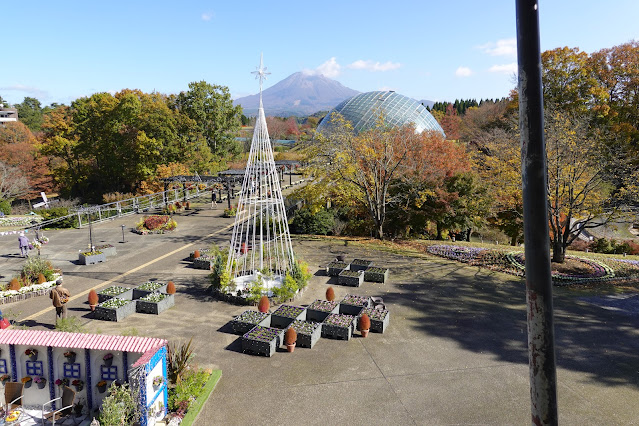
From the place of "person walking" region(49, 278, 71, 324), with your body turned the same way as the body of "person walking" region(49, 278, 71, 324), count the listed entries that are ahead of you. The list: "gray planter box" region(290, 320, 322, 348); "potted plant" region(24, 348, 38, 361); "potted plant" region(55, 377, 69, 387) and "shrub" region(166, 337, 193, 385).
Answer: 0

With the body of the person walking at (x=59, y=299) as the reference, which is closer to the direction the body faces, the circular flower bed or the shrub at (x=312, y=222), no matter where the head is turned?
the shrub

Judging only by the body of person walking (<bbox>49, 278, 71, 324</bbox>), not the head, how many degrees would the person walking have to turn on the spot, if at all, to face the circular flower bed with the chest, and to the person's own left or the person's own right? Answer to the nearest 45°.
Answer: approximately 90° to the person's own right

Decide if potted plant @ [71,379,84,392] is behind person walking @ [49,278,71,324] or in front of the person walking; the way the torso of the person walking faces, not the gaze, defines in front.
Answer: behind

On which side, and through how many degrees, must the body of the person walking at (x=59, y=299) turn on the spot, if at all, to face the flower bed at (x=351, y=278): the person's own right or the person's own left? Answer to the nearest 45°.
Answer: approximately 90° to the person's own right

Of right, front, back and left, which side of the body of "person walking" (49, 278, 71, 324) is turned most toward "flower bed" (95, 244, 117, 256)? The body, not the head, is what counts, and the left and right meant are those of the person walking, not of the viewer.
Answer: front

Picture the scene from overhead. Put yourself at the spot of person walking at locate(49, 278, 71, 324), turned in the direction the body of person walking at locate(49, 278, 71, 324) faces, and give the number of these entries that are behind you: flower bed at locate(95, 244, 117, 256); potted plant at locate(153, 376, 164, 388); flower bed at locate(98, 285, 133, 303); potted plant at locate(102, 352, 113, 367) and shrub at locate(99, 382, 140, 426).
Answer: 3

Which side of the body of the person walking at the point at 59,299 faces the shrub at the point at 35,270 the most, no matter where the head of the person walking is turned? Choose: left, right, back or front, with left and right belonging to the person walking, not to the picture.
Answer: front

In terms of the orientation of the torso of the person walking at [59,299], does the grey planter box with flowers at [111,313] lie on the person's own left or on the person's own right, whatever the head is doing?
on the person's own right

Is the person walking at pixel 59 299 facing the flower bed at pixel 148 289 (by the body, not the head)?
no

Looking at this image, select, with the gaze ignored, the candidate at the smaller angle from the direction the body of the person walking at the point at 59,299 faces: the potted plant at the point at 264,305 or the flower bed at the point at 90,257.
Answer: the flower bed

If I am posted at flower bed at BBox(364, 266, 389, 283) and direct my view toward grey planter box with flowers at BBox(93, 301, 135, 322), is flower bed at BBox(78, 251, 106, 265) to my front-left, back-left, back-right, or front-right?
front-right

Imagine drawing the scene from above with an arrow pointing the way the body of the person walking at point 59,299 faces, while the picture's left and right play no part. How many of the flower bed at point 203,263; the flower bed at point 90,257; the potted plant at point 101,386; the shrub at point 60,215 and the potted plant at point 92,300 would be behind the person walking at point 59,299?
1

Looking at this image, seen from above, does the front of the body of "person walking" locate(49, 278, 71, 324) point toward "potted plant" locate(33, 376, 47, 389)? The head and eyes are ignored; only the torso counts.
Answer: no

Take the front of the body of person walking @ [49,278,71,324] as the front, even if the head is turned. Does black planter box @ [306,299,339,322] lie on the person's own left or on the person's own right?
on the person's own right

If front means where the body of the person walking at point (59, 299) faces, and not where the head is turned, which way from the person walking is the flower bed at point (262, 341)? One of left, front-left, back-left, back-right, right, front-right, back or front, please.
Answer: back-right

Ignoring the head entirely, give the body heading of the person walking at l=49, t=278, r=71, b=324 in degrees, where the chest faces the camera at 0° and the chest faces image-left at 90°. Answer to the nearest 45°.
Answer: approximately 180°

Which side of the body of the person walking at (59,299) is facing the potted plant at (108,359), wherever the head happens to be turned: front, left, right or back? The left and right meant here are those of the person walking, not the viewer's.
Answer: back

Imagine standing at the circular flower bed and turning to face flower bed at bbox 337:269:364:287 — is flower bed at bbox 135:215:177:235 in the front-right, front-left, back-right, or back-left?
front-right

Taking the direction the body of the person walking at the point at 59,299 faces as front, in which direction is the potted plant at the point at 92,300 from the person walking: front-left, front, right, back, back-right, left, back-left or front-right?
front-right
